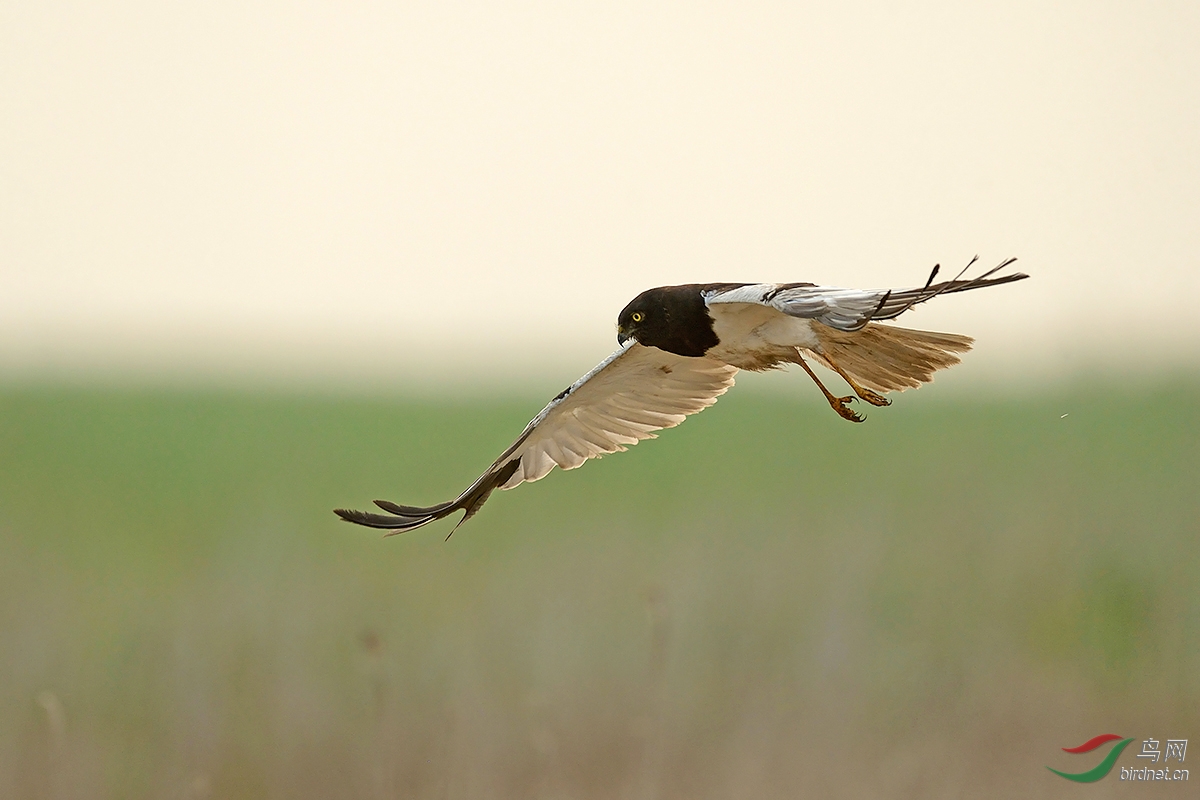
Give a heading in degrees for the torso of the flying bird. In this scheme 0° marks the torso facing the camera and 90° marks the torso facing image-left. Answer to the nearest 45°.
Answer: approximately 45°
